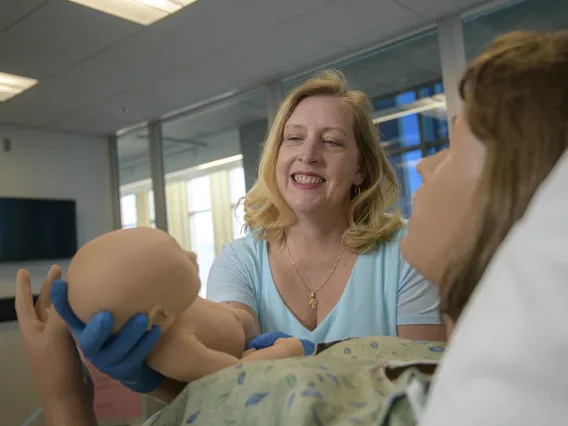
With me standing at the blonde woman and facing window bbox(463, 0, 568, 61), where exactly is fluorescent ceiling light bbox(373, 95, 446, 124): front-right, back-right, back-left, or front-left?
front-left

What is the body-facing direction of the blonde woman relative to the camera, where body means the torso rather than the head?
toward the camera

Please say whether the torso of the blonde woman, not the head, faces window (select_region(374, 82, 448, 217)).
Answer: no

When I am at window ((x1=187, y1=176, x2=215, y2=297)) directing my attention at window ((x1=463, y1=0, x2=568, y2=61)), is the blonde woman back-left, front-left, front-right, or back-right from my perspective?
front-right

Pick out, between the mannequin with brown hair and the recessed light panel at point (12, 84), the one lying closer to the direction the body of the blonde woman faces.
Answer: the mannequin with brown hair

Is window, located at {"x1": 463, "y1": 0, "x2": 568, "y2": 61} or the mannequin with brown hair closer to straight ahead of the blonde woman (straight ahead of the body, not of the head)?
the mannequin with brown hair

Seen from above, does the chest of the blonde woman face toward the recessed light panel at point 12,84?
no

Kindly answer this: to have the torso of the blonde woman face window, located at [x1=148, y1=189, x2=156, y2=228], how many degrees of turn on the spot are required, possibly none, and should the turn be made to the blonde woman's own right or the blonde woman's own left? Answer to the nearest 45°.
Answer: approximately 135° to the blonde woman's own right

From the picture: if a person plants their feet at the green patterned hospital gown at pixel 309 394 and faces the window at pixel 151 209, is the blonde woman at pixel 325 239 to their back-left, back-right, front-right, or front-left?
front-right

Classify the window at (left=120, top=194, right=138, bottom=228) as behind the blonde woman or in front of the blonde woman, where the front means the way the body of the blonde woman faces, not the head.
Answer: behind

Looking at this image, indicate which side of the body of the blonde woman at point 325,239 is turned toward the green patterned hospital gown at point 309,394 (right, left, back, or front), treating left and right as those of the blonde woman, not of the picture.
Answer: front

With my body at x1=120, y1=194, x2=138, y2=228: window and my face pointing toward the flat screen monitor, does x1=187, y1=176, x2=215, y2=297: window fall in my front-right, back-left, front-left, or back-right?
front-left

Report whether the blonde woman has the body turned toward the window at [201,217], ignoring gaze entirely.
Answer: no

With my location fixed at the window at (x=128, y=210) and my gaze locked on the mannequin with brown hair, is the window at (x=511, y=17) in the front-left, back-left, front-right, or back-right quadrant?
front-left

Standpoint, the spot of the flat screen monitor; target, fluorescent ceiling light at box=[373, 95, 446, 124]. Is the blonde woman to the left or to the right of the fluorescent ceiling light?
right

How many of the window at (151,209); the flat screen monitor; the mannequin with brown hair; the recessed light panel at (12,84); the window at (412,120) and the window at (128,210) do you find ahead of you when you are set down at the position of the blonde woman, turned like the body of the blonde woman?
1
